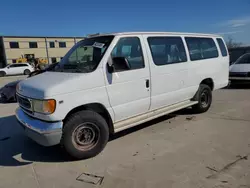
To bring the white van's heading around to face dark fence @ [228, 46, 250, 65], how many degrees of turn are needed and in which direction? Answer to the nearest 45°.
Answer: approximately 180°

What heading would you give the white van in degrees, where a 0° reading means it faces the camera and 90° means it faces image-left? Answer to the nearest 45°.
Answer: approximately 45°

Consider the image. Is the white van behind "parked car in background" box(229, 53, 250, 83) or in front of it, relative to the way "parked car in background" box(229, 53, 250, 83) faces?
in front

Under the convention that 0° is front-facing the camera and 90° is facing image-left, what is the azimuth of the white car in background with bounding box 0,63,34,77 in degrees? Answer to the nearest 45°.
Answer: approximately 90°

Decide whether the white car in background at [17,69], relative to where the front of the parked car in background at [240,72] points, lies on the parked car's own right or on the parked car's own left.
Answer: on the parked car's own right

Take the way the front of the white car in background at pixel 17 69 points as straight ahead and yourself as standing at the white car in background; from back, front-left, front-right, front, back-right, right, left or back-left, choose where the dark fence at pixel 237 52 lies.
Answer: back-left

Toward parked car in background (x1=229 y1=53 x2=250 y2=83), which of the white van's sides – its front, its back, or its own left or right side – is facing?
back

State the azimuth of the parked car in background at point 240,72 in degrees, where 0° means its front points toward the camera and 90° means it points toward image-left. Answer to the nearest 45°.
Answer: approximately 0°
